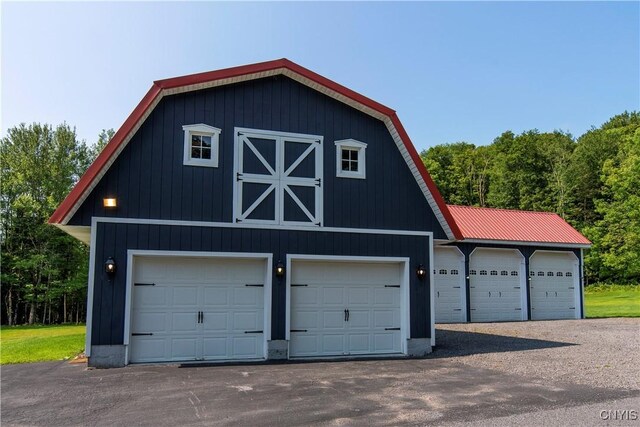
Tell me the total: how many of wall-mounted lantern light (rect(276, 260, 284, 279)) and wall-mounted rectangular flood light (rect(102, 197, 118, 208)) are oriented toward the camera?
2

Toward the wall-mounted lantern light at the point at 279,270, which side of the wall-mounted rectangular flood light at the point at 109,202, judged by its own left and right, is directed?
left

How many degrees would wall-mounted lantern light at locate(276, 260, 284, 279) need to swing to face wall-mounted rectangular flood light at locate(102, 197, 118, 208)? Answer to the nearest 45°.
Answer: approximately 90° to its right

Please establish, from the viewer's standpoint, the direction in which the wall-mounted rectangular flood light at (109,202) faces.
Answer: facing the viewer

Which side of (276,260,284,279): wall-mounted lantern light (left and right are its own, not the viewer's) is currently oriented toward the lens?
front
